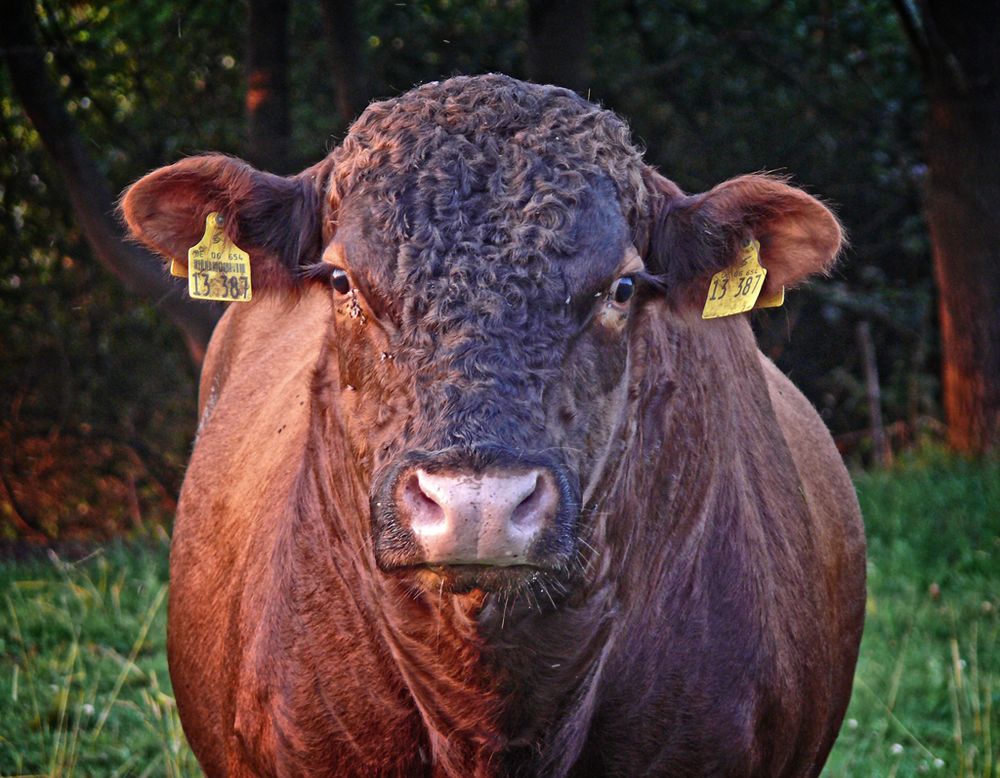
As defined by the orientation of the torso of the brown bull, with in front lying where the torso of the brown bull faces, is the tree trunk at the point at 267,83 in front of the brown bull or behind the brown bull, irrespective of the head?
behind

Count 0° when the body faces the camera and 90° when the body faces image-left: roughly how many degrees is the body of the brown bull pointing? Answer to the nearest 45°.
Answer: approximately 0°

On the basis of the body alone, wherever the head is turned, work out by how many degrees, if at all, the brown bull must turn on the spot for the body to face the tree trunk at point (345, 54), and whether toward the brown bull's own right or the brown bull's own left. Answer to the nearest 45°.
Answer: approximately 180°

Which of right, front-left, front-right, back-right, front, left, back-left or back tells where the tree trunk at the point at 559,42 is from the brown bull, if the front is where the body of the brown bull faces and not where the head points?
back

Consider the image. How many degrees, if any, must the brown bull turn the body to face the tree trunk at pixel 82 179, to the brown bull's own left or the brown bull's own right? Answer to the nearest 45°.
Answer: approximately 135° to the brown bull's own right
